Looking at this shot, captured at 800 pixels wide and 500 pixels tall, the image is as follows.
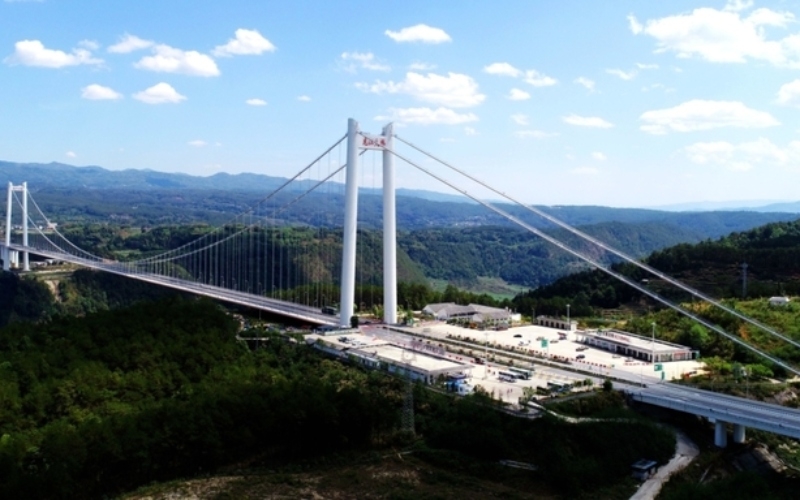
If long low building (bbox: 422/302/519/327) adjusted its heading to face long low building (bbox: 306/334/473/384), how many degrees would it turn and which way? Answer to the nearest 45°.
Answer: approximately 45° to its left

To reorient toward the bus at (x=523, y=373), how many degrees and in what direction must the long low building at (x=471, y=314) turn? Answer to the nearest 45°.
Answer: approximately 45° to its left

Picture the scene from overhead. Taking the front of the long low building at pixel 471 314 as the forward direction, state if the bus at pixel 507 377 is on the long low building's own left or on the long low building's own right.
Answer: on the long low building's own left

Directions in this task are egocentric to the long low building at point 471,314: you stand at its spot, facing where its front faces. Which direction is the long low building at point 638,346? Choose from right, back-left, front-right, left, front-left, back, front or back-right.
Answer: left

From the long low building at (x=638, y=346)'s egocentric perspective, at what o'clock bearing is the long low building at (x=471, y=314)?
the long low building at (x=471, y=314) is roughly at 3 o'clock from the long low building at (x=638, y=346).

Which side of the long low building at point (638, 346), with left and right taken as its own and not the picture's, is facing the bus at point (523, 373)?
front

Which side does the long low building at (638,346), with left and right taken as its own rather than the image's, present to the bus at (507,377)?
front

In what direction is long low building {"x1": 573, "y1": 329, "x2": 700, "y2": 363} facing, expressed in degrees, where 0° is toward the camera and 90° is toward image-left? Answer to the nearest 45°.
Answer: approximately 45°

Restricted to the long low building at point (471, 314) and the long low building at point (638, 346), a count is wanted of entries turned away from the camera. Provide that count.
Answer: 0

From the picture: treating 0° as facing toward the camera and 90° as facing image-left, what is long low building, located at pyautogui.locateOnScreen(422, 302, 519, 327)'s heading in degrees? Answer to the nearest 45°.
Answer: approximately 45°
